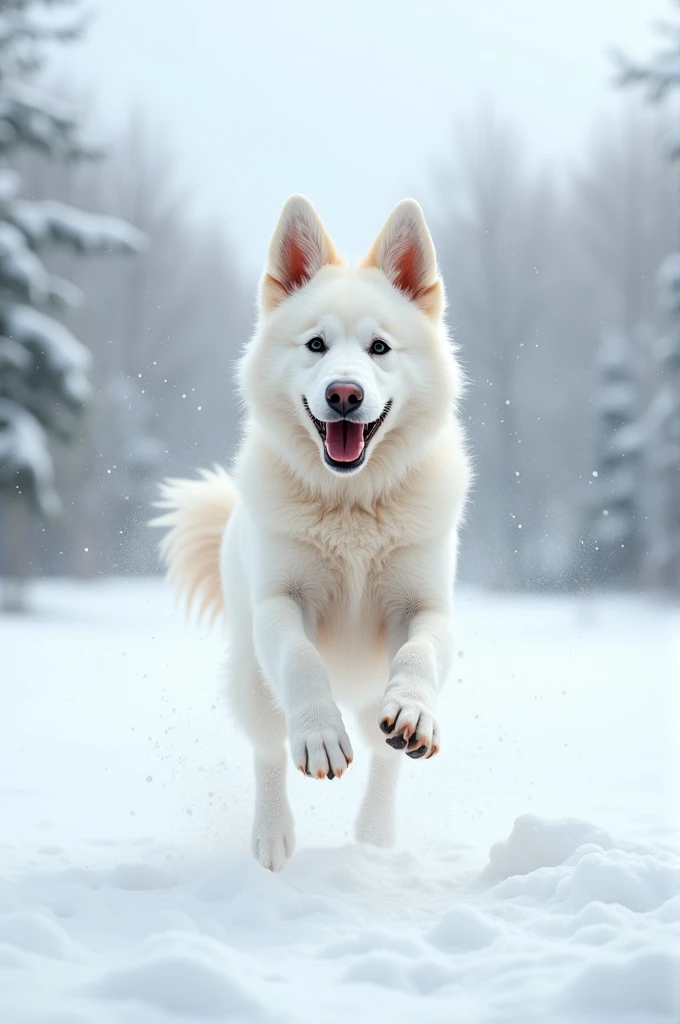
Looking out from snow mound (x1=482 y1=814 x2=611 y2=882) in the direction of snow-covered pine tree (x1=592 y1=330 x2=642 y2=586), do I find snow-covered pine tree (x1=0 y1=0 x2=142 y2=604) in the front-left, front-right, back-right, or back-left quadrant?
front-left

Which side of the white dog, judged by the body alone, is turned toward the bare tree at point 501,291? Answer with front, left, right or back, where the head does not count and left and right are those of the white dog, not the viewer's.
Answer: back

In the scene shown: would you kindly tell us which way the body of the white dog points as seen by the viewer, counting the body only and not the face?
toward the camera

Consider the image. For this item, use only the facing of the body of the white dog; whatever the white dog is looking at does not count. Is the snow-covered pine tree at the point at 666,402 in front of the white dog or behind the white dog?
behind

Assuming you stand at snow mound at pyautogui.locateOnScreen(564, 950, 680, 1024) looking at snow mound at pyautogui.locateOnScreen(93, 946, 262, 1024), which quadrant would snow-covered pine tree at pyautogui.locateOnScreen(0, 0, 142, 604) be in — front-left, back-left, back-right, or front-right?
front-right

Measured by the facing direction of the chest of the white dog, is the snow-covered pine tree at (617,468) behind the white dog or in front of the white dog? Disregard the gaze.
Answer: behind
